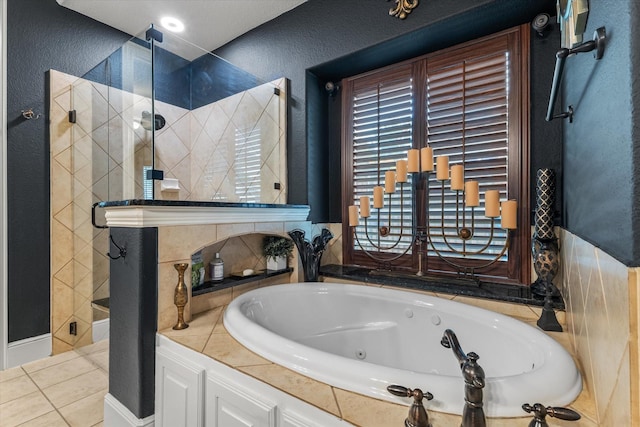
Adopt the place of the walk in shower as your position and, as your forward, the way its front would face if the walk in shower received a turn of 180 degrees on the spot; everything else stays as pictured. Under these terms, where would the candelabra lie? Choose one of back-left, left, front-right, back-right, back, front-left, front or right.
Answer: right

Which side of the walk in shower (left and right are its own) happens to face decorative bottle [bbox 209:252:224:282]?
left

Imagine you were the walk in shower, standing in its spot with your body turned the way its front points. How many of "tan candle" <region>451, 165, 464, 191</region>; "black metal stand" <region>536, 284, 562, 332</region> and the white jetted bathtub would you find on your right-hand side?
0

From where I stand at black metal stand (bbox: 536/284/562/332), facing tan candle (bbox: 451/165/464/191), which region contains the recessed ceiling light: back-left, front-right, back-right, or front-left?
front-left

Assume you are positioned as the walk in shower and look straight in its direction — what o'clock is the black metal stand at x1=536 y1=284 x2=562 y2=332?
The black metal stand is roughly at 9 o'clock from the walk in shower.

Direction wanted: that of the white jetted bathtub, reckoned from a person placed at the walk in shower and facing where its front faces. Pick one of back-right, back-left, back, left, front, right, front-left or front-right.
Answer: left

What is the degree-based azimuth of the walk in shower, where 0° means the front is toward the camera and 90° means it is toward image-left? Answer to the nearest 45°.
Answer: approximately 45°

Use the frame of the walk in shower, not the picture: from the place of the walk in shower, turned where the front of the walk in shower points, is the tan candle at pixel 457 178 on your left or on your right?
on your left
